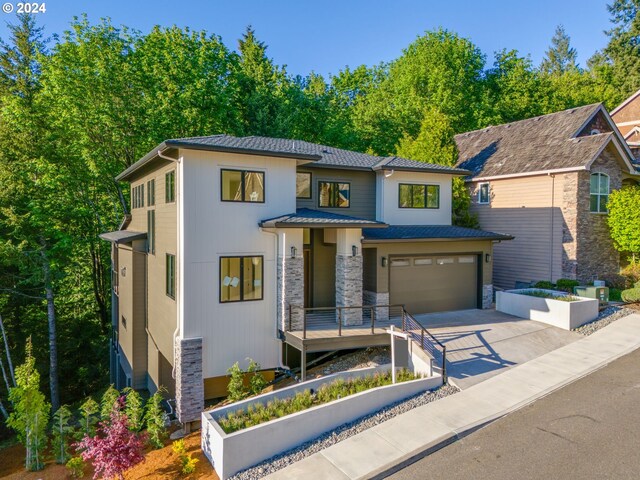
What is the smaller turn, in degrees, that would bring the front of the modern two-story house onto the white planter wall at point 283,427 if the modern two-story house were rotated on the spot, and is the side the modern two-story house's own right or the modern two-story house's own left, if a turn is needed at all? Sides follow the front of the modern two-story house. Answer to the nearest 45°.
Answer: approximately 45° to the modern two-story house's own right

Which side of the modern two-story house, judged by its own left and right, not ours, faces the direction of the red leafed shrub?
right

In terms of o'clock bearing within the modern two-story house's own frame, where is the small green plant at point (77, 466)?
The small green plant is roughly at 3 o'clock from the modern two-story house.

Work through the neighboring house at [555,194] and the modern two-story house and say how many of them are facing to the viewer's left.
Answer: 0

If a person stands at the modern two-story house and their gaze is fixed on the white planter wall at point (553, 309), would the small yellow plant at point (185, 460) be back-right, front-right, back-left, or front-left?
back-right

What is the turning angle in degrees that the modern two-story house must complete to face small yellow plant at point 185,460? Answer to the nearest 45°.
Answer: approximately 45° to its right

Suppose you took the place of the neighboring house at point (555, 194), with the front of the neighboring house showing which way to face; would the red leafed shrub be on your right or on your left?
on your right

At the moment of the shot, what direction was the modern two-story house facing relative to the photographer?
facing the viewer and to the right of the viewer

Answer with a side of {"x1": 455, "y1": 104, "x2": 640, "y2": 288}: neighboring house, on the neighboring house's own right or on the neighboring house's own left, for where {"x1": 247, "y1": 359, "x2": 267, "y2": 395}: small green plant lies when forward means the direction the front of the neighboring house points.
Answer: on the neighboring house's own right
